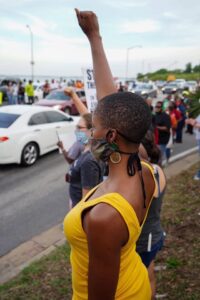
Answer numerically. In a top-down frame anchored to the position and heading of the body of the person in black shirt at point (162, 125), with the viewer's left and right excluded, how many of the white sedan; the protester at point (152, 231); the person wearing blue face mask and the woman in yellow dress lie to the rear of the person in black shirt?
0

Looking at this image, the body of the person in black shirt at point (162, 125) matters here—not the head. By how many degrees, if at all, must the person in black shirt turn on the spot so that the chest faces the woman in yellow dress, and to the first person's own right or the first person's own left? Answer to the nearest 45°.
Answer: approximately 45° to the first person's own left

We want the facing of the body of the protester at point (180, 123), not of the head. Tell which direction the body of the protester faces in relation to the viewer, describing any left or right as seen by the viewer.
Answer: facing to the left of the viewer

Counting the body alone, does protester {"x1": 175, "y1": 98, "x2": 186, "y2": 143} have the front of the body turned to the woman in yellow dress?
no

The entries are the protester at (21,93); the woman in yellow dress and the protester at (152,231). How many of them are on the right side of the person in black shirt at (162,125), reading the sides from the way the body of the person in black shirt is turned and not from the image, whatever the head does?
1

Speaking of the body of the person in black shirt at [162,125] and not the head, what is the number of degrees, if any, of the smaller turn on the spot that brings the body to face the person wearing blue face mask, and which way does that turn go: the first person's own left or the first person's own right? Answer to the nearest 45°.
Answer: approximately 45° to the first person's own left

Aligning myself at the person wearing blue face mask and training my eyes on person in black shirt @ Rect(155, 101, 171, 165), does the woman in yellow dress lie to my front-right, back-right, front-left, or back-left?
back-right

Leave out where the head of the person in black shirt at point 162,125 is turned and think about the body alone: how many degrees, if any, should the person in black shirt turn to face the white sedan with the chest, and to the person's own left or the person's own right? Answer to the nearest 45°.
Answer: approximately 45° to the person's own right

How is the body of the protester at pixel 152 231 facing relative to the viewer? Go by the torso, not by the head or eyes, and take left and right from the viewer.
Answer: facing away from the viewer and to the left of the viewer

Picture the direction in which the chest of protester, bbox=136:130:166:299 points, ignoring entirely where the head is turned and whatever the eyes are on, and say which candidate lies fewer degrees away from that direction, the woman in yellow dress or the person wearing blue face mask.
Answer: the person wearing blue face mask

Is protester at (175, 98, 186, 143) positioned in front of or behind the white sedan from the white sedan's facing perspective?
in front

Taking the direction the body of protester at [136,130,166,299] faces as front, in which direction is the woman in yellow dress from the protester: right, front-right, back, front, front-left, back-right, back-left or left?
back-left
